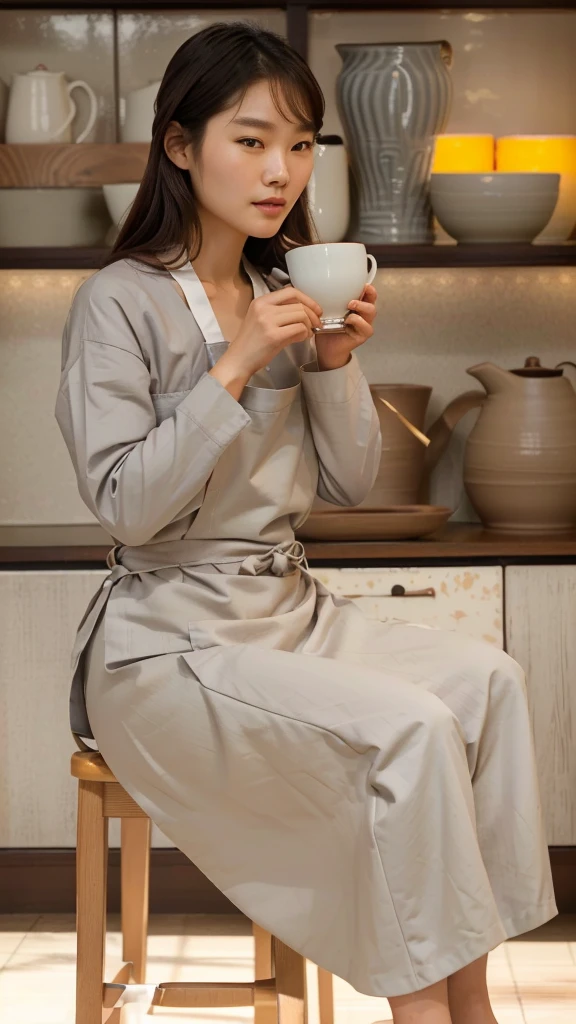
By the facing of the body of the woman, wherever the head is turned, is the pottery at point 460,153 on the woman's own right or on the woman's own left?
on the woman's own left

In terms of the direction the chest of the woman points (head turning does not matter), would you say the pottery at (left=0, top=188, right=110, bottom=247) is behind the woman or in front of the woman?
behind

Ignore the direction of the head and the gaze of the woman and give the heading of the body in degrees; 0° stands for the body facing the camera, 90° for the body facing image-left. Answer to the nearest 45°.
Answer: approximately 315°

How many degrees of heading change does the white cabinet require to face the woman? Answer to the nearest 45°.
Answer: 0° — it already faces them

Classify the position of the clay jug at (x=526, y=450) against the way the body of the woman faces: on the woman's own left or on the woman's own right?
on the woman's own left

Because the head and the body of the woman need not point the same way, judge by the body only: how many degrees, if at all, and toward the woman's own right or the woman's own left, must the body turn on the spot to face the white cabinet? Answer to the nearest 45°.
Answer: approximately 135° to the woman's own left

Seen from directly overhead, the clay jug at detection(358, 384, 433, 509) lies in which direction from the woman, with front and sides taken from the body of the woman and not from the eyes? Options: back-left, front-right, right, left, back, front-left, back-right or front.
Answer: back-left

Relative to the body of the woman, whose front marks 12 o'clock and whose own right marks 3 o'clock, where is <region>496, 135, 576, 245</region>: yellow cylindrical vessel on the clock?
The yellow cylindrical vessel is roughly at 8 o'clock from the woman.

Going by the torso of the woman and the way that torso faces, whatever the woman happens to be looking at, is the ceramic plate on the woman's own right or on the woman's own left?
on the woman's own left
